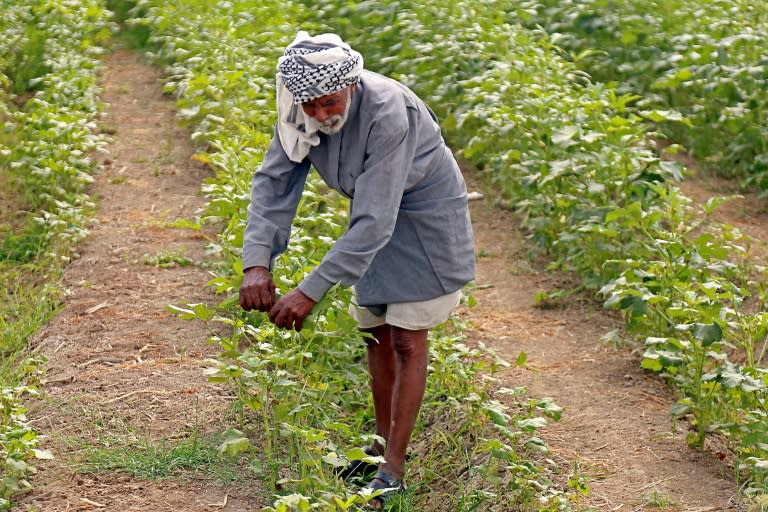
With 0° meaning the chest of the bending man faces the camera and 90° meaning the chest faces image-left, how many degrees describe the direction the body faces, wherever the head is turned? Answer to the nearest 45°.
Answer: approximately 45°
